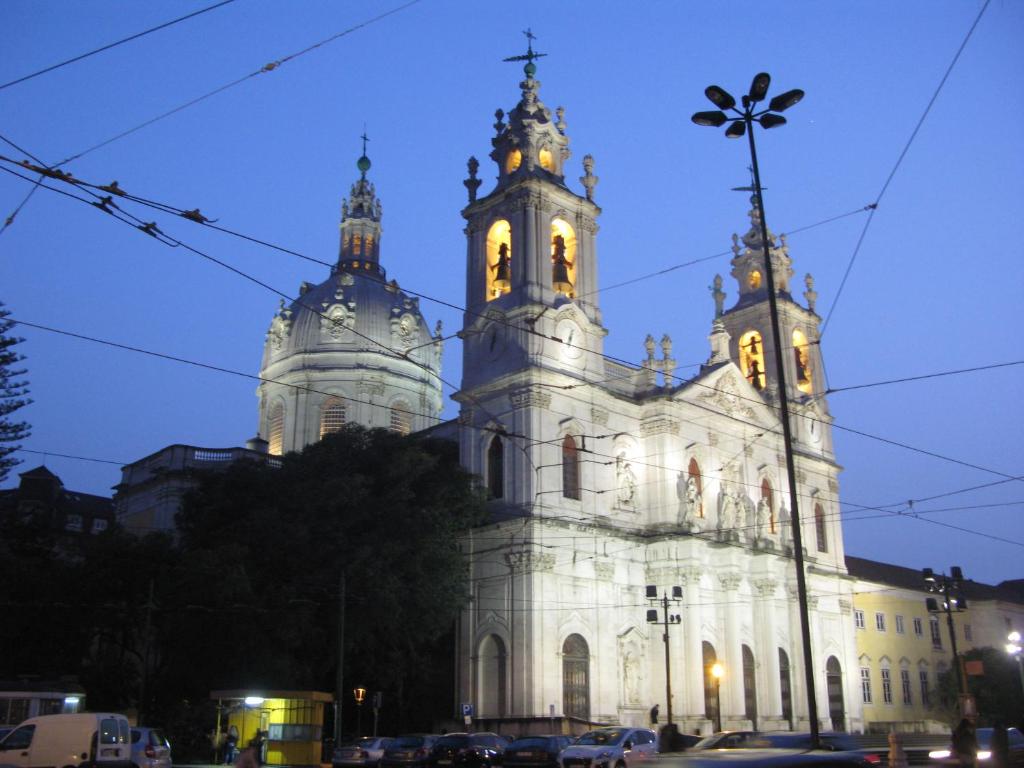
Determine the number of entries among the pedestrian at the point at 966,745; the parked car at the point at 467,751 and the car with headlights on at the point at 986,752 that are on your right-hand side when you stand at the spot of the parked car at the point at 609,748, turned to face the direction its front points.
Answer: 1

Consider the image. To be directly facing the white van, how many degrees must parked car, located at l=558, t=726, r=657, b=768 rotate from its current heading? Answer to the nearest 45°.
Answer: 0° — it already faces it

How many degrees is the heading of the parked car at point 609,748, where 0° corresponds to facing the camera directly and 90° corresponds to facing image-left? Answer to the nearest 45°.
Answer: approximately 45°

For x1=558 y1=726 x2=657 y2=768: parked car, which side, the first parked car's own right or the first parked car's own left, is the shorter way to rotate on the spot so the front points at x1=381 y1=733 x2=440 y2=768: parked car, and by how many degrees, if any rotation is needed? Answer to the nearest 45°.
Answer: approximately 90° to the first parked car's own right

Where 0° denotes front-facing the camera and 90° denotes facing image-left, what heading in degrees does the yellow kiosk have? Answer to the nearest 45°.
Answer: approximately 45°

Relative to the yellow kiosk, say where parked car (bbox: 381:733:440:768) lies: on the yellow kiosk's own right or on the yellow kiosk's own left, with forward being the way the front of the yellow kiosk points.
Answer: on the yellow kiosk's own left

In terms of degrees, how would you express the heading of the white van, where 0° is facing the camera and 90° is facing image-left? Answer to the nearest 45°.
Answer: approximately 135°

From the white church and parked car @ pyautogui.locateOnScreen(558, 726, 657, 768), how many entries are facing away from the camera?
0
